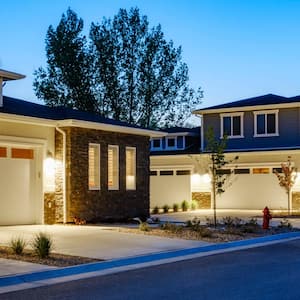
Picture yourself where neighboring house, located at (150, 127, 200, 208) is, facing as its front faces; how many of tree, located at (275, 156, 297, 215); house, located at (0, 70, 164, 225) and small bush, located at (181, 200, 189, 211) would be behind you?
0

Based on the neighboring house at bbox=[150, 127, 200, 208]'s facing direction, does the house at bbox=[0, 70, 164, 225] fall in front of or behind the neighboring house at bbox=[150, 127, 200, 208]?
in front

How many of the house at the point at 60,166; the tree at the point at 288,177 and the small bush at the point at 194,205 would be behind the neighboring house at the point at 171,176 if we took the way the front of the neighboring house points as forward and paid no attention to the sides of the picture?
0

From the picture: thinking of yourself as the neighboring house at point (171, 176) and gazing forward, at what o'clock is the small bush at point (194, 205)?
The small bush is roughly at 11 o'clock from the neighboring house.

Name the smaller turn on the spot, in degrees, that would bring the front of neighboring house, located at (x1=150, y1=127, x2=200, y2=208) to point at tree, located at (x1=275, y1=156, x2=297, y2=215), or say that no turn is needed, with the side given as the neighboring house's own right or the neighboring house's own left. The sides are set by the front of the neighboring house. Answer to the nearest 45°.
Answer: approximately 45° to the neighboring house's own left

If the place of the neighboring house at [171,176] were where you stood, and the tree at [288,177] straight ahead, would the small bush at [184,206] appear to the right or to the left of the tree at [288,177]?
right

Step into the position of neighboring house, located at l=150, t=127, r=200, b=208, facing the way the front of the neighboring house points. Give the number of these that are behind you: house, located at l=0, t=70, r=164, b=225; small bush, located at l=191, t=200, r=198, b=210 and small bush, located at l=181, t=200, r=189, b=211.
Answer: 0

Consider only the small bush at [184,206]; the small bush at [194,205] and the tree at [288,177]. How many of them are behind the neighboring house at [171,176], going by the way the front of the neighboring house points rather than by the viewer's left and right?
0

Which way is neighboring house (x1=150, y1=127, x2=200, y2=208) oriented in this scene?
toward the camera

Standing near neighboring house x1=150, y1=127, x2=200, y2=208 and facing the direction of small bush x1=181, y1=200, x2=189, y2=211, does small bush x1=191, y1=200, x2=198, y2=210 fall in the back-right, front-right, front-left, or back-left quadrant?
front-left
